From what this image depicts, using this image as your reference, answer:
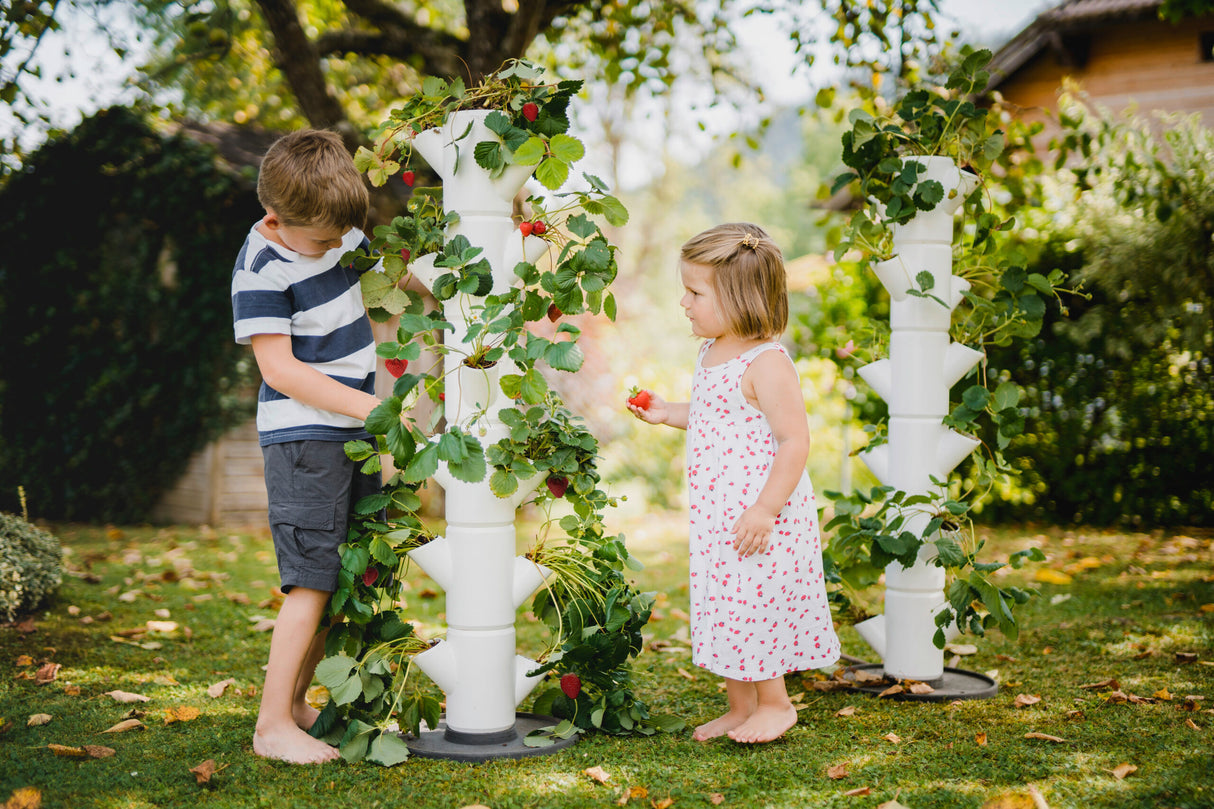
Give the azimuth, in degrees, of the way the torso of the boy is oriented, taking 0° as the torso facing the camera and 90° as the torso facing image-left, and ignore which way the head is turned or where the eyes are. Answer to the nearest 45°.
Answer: approximately 315°

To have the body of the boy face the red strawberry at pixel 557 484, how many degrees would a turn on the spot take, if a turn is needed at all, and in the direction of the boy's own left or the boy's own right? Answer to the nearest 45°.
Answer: approximately 45° to the boy's own left

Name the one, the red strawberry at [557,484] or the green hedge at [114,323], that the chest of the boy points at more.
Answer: the red strawberry

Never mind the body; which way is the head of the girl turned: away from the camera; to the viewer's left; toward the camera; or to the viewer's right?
to the viewer's left

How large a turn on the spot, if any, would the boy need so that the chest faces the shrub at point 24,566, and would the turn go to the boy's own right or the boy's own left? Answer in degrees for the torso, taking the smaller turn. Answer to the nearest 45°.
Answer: approximately 180°

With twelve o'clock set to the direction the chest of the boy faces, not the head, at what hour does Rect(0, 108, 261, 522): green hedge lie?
The green hedge is roughly at 7 o'clock from the boy.
